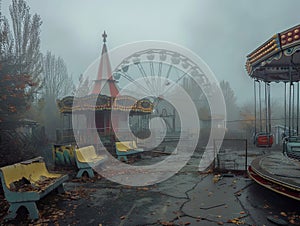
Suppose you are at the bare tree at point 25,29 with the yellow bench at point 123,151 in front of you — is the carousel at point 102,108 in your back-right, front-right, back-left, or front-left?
front-left

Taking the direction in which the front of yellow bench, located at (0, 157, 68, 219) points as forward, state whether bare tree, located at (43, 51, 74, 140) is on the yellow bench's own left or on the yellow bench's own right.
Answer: on the yellow bench's own left

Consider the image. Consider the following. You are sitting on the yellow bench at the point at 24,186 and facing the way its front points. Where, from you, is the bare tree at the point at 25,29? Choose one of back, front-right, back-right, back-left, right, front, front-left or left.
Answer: back-left

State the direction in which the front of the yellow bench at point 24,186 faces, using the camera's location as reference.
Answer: facing the viewer and to the right of the viewer

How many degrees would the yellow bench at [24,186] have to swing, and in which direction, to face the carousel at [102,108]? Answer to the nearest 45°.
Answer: approximately 135° to its left
